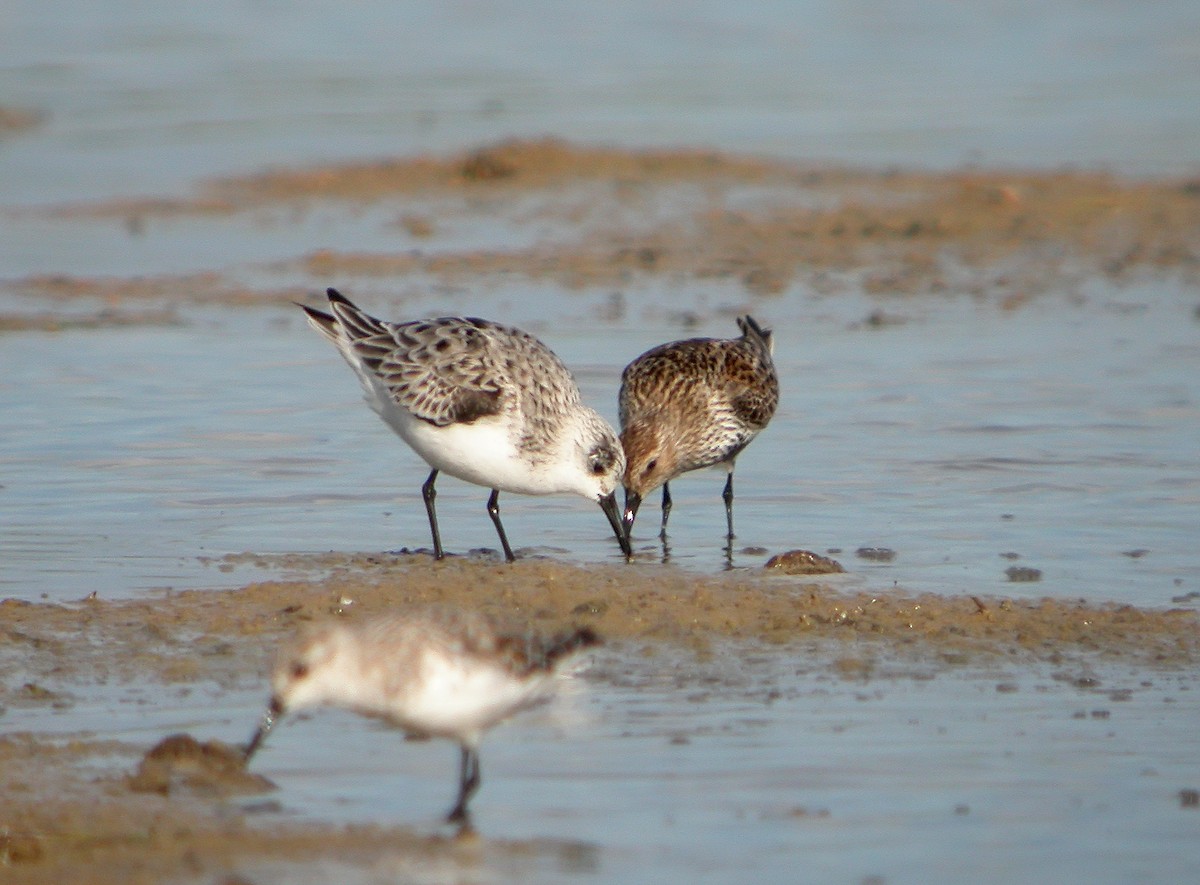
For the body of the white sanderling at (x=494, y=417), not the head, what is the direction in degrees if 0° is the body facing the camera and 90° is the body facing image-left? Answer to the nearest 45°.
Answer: approximately 270°

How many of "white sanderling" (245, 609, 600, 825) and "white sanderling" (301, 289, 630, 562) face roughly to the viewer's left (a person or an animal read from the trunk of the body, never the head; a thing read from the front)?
1

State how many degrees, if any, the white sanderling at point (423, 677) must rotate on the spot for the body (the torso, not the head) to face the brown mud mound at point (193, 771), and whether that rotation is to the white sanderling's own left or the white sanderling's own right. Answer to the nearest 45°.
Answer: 0° — it already faces it

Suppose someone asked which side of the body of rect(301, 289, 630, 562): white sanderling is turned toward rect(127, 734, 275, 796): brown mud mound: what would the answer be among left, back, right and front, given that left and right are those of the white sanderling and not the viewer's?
right

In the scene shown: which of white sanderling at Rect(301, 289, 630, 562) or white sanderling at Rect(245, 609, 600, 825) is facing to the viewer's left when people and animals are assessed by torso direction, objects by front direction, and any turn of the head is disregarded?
white sanderling at Rect(245, 609, 600, 825)

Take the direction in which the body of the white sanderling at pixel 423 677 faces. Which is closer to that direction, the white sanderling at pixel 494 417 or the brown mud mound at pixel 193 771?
the brown mud mound

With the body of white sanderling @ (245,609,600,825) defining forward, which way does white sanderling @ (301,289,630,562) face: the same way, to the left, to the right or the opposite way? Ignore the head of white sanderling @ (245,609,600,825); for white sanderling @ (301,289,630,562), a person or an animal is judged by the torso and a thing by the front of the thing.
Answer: the opposite way

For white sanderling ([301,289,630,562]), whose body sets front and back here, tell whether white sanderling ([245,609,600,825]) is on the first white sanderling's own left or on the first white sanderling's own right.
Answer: on the first white sanderling's own right

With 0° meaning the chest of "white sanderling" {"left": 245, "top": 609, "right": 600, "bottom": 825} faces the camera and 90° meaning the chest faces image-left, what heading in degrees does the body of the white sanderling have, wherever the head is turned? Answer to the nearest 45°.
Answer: approximately 90°

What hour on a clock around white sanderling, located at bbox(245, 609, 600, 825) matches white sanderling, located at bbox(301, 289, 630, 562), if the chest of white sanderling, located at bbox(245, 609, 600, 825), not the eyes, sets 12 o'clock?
white sanderling, located at bbox(301, 289, 630, 562) is roughly at 3 o'clock from white sanderling, located at bbox(245, 609, 600, 825).
